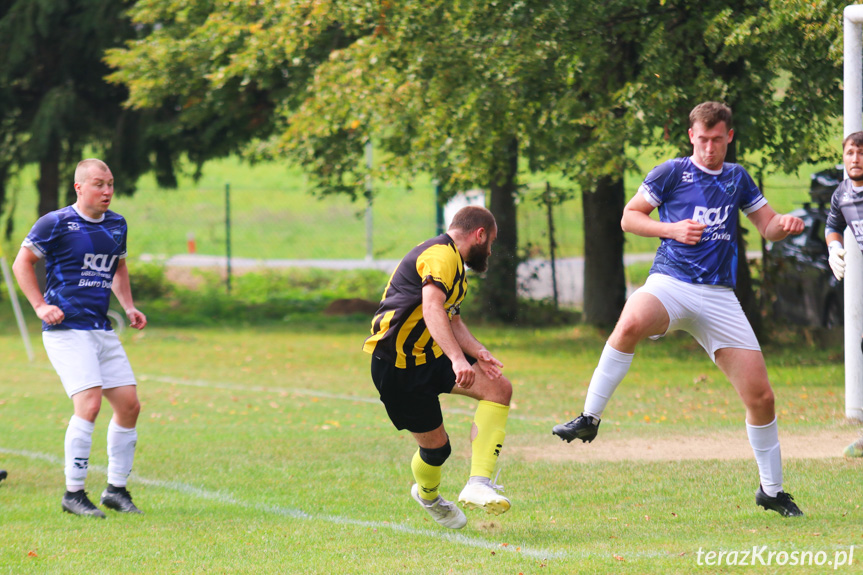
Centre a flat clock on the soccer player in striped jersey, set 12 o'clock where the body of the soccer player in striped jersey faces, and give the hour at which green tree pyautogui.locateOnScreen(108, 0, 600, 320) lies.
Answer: The green tree is roughly at 9 o'clock from the soccer player in striped jersey.

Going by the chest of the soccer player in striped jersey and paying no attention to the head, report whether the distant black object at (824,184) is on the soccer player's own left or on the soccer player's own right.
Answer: on the soccer player's own left

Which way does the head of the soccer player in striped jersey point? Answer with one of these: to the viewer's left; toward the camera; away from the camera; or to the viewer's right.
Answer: to the viewer's right

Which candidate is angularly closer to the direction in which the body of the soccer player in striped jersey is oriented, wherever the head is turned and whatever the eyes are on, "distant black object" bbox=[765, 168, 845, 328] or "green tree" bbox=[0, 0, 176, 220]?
the distant black object

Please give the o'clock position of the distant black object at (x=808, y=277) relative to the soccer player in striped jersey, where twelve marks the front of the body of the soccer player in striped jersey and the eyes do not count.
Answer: The distant black object is roughly at 10 o'clock from the soccer player in striped jersey.

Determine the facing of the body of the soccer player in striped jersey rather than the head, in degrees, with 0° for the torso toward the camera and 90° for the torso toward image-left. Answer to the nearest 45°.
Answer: approximately 270°

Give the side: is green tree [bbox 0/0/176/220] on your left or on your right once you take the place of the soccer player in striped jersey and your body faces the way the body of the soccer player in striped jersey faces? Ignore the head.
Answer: on your left
